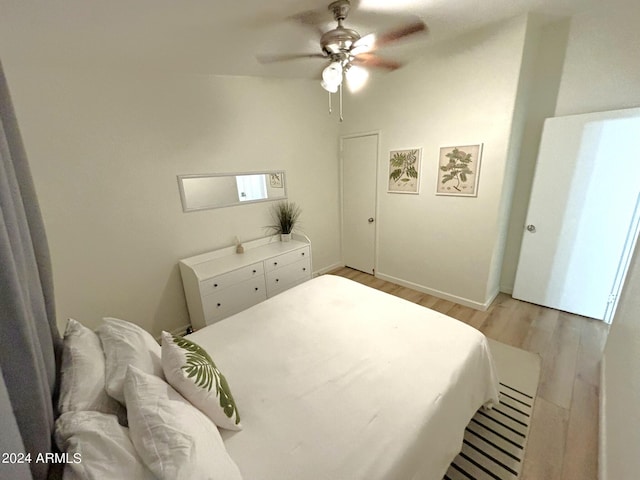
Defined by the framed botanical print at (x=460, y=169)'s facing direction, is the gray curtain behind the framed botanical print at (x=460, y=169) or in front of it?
in front

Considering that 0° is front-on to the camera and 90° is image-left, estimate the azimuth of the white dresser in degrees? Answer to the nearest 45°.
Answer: approximately 315°

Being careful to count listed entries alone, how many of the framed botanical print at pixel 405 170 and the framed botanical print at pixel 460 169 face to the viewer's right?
0

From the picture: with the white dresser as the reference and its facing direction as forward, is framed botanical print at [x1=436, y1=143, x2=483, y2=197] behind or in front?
in front

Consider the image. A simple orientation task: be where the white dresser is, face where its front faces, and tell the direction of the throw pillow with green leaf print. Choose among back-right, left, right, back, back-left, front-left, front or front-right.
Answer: front-right

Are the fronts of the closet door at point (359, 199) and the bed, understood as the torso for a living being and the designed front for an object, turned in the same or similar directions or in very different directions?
very different directions

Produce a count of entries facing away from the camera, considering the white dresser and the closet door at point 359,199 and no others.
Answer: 0

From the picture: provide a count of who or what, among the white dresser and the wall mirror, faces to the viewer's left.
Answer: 0

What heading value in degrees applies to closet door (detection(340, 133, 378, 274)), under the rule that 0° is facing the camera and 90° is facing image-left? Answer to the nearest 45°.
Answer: approximately 45°

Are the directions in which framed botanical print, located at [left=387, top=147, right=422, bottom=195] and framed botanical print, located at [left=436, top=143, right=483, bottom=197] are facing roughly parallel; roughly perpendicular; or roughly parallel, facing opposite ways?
roughly parallel

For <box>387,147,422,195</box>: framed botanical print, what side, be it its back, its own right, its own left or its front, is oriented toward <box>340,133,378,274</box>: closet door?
right

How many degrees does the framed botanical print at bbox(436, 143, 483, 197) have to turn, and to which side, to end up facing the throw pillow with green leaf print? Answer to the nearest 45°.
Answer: approximately 45° to its left

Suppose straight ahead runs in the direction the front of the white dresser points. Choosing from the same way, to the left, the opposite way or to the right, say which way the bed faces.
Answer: to the left
